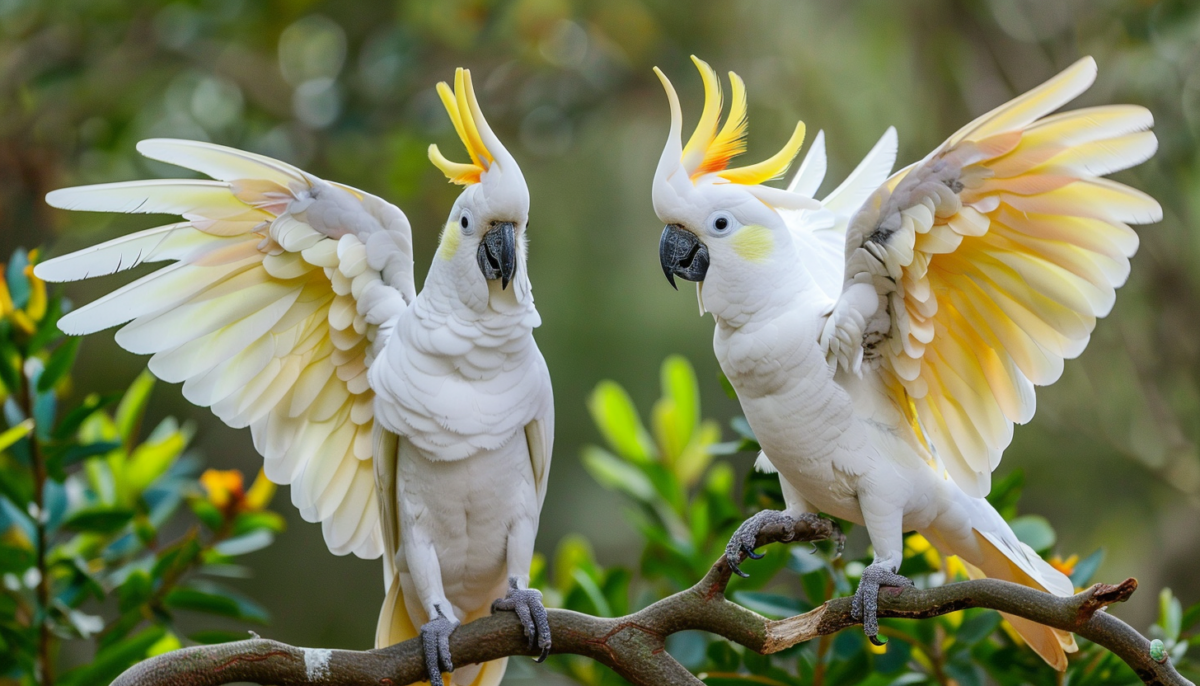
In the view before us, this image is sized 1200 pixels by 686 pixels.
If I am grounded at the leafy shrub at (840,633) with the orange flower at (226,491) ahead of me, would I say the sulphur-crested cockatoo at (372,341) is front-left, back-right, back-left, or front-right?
front-left

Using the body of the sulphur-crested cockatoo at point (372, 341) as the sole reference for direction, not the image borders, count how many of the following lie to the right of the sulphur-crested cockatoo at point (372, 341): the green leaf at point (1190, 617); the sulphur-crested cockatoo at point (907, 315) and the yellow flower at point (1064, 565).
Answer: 0

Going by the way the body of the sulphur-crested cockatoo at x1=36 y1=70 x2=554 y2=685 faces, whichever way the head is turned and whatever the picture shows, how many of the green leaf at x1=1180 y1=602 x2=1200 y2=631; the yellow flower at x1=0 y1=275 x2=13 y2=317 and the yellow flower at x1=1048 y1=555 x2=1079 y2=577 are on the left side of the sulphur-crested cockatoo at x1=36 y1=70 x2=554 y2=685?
2

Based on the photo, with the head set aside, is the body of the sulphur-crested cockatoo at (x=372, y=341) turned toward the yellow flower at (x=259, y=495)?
no

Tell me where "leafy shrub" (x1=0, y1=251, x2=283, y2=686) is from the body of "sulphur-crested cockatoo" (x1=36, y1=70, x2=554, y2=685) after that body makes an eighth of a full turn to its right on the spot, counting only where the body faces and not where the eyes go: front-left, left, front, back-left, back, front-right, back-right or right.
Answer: right

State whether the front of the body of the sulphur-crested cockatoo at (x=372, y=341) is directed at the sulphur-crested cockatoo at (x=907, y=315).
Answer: no

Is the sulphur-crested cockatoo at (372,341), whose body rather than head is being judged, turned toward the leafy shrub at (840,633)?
no

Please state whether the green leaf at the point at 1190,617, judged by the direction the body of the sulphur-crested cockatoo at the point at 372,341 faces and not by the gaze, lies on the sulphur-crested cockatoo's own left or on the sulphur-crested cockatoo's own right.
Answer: on the sulphur-crested cockatoo's own left

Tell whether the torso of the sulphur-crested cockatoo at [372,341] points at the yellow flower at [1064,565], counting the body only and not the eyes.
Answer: no

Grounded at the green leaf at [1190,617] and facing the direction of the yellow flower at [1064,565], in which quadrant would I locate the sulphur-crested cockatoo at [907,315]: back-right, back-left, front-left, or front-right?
front-left

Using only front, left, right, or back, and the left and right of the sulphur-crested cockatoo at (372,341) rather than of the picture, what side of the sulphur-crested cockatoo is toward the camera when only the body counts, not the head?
front
